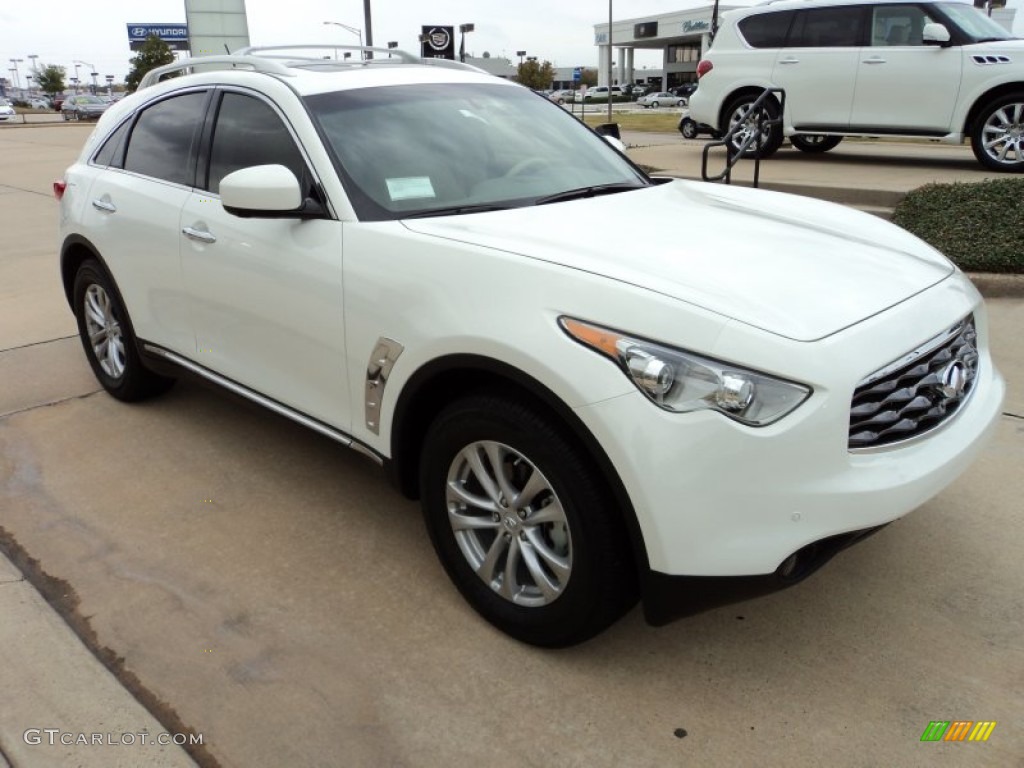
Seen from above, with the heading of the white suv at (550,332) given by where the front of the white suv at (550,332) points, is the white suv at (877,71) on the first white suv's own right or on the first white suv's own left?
on the first white suv's own left

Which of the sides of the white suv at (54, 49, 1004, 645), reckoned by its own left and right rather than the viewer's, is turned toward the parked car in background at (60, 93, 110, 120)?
back

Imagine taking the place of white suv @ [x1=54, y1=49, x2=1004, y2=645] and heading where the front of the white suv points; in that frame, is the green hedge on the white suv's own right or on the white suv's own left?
on the white suv's own left
